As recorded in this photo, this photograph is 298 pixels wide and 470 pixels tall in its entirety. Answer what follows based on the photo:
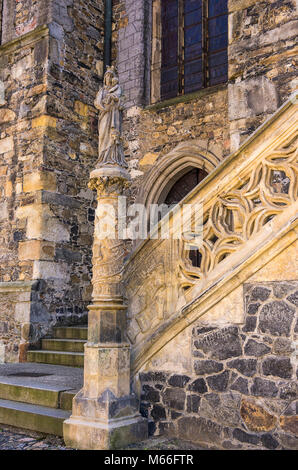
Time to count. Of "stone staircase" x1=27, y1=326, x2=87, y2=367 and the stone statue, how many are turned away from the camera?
0

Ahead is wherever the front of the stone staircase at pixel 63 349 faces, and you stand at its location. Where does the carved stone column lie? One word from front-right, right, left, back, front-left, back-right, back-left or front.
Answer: front-left

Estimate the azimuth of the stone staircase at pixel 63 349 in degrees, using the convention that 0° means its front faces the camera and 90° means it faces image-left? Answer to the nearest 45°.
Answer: approximately 45°

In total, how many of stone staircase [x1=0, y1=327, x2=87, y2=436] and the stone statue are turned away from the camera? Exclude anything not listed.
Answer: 0

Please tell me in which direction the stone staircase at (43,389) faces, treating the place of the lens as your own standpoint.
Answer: facing the viewer and to the left of the viewer

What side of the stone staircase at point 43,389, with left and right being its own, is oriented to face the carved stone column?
left
